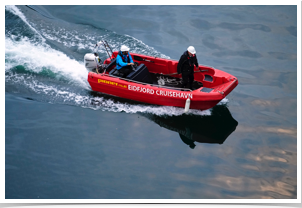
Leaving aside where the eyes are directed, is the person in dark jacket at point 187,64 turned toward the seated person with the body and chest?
no

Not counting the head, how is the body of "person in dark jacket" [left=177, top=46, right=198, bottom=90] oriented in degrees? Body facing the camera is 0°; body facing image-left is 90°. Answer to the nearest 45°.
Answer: approximately 315°

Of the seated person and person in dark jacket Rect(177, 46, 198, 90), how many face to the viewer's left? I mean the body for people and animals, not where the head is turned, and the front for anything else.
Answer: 0

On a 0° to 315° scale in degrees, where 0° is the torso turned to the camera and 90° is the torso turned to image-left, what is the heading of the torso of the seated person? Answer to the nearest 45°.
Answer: approximately 315°

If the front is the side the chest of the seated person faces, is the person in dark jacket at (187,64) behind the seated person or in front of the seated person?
in front

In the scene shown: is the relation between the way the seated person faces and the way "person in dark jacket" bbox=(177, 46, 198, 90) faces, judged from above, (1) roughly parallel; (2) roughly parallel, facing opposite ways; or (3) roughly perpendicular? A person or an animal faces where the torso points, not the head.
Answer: roughly parallel
